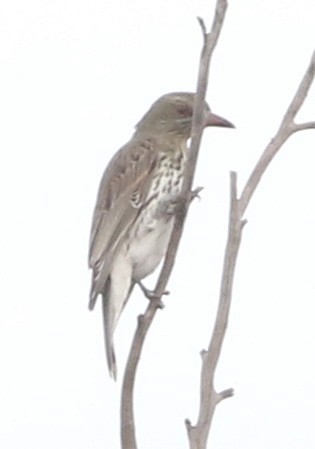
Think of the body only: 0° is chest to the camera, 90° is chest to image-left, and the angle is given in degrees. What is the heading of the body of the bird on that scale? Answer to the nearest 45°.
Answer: approximately 270°
